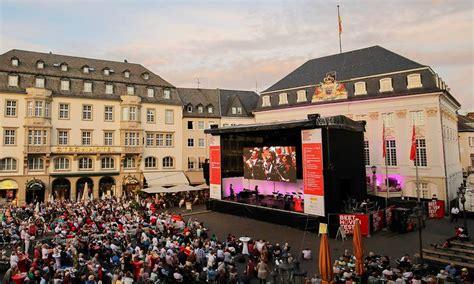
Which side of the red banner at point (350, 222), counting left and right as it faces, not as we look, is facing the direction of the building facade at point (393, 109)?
back

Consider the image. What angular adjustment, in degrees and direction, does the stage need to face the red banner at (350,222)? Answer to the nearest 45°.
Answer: approximately 90° to its left

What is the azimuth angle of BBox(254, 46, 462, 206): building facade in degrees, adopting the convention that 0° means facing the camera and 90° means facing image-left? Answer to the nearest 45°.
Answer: approximately 45°

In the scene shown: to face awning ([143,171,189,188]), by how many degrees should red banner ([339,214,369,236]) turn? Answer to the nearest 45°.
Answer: approximately 135° to its right

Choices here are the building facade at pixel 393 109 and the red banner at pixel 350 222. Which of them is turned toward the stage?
the building facade

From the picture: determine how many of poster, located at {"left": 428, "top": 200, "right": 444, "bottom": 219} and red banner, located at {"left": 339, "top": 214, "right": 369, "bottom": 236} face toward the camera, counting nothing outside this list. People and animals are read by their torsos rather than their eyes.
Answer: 2

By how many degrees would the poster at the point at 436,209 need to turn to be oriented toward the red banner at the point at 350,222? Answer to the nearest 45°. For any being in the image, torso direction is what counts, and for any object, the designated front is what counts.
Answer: approximately 45° to its right

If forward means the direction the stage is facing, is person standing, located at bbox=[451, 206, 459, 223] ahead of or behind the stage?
behind

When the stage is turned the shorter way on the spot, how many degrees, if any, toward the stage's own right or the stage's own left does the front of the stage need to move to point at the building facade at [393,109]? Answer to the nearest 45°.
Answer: approximately 180°

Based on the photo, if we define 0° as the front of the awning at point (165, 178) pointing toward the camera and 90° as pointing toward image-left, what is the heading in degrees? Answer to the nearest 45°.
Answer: approximately 315°
